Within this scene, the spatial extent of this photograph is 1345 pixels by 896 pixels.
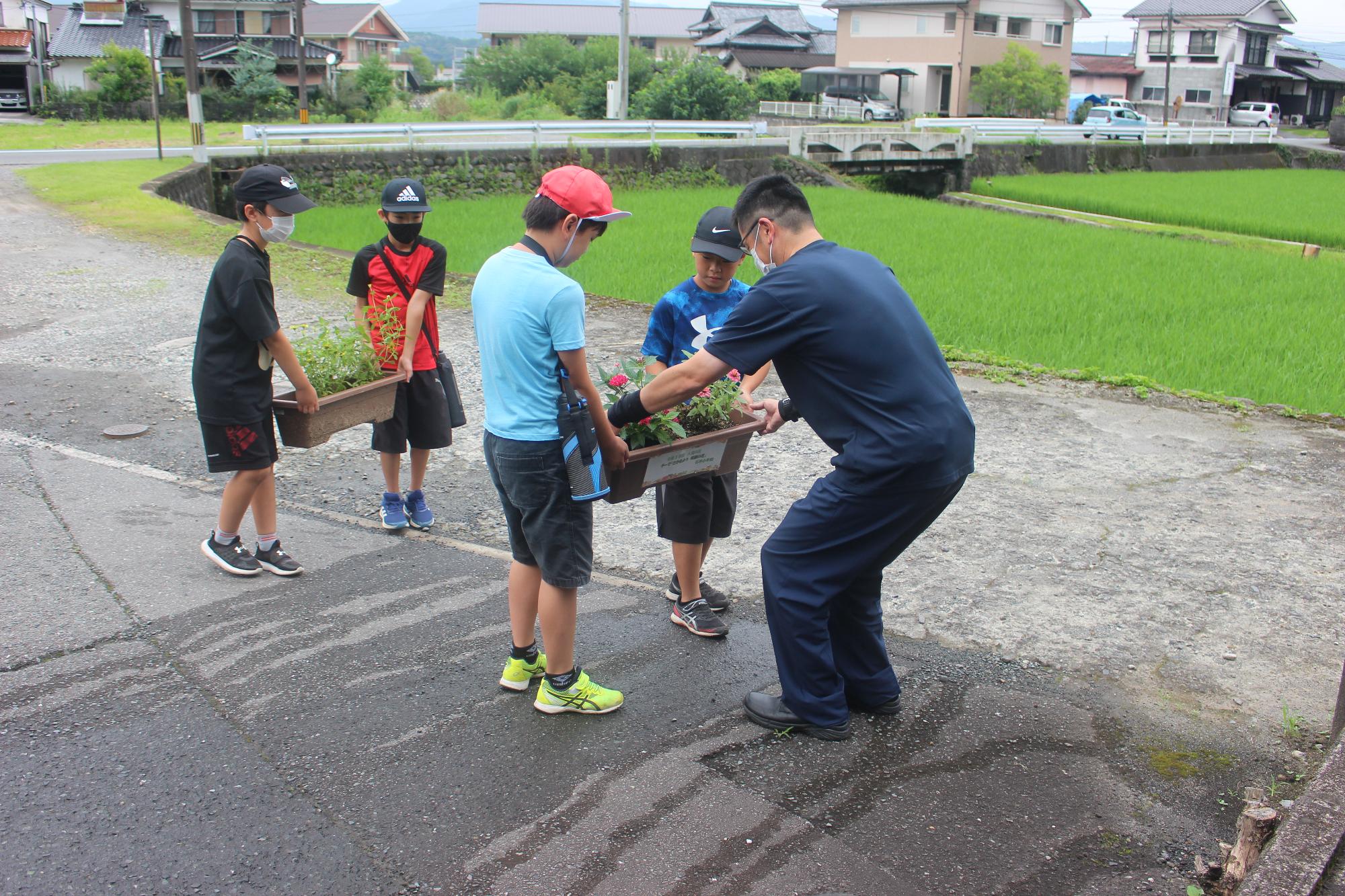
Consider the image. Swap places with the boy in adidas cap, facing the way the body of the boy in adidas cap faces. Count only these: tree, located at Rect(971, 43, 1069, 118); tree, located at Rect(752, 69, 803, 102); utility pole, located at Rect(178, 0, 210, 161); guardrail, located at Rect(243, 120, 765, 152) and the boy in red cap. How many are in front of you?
1

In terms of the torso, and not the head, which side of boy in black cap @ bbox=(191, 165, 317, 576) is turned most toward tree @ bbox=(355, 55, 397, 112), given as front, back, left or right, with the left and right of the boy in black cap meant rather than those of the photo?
left

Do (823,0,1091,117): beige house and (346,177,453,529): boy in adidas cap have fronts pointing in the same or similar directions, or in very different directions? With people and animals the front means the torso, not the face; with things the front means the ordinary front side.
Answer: same or similar directions

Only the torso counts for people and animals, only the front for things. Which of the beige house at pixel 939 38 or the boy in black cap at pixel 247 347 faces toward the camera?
the beige house

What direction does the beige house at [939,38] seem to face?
toward the camera

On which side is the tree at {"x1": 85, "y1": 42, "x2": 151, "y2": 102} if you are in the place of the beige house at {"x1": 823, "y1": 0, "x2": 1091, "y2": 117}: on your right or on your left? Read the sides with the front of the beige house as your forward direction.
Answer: on your right

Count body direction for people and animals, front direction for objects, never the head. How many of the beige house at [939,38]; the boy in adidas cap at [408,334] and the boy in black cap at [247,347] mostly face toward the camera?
2

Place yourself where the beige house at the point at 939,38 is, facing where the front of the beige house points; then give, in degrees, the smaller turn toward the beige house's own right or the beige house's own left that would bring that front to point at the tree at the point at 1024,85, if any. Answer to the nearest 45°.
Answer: approximately 45° to the beige house's own left

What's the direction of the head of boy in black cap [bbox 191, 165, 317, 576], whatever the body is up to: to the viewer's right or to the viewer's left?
to the viewer's right

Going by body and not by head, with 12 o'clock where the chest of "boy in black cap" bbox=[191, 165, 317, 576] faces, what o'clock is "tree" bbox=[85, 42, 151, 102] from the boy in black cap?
The tree is roughly at 9 o'clock from the boy in black cap.

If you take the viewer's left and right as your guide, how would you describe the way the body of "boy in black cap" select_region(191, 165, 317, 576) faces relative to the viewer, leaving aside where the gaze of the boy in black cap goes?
facing to the right of the viewer

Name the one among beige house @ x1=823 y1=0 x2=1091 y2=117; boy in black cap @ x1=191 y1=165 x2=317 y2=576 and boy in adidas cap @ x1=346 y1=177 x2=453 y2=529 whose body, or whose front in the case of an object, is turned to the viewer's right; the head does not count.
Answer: the boy in black cap

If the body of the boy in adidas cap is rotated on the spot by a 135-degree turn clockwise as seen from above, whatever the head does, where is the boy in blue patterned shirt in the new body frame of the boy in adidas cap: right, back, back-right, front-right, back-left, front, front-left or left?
back

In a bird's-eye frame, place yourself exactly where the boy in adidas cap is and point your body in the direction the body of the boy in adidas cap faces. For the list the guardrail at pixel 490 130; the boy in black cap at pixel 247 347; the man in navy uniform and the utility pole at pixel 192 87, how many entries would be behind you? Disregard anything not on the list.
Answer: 2

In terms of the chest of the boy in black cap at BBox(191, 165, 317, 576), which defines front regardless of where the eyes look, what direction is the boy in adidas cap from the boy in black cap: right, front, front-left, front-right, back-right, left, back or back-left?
front-left
